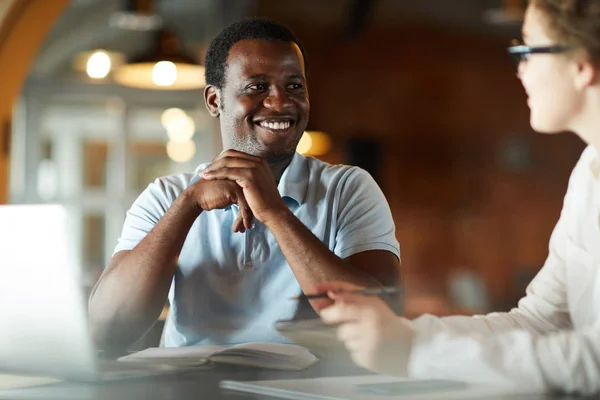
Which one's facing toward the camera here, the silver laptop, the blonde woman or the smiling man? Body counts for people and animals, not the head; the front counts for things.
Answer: the smiling man

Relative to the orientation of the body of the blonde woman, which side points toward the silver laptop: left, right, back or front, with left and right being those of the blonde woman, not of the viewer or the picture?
front

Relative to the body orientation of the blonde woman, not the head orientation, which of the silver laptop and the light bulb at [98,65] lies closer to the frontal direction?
the silver laptop

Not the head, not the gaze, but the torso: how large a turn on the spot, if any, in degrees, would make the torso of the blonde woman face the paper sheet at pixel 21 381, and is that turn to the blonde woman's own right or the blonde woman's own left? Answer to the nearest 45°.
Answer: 0° — they already face it

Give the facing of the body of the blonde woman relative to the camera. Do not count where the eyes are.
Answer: to the viewer's left

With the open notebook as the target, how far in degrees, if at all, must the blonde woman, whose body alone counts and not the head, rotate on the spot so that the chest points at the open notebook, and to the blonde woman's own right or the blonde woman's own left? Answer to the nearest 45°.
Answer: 0° — they already face it

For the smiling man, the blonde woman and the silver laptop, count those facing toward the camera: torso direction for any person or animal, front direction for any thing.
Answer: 1

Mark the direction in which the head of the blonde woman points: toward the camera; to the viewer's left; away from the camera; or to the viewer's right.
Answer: to the viewer's left

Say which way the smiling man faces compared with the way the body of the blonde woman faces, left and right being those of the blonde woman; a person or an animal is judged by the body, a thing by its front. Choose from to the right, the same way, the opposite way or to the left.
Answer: to the left

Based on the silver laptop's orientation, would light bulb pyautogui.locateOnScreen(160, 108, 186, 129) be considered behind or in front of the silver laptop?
in front

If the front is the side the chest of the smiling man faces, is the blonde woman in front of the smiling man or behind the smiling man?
in front

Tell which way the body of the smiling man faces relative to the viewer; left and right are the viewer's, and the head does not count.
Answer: facing the viewer

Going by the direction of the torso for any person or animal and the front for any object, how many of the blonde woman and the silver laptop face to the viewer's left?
1

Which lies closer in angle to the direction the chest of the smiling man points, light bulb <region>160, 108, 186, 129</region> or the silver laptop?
the silver laptop

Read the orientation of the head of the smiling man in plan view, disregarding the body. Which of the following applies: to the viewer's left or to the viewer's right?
to the viewer's right

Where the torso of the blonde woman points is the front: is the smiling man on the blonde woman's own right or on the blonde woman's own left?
on the blonde woman's own right

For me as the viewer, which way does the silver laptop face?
facing away from the viewer and to the right of the viewer

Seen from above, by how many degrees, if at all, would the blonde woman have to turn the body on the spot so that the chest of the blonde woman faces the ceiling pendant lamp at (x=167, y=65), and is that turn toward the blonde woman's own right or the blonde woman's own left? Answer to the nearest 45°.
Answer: approximately 45° to the blonde woman's own right
